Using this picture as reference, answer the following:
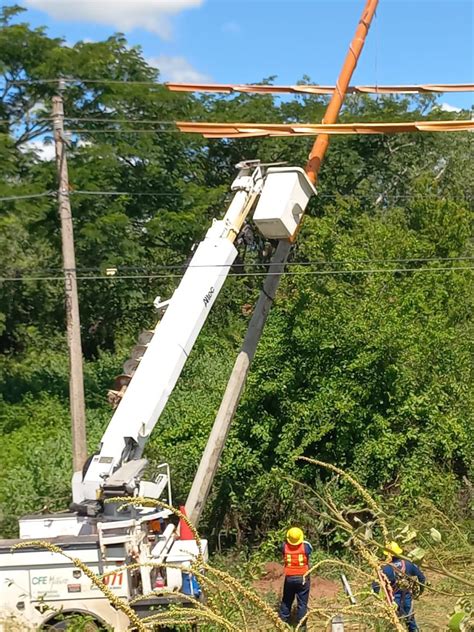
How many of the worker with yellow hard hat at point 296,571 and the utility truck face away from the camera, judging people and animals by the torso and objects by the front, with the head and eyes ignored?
1

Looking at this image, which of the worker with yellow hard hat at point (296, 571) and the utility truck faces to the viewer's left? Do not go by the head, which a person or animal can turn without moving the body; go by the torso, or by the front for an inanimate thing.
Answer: the utility truck

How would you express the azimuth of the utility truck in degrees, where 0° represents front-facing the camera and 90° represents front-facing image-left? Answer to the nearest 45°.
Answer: approximately 90°

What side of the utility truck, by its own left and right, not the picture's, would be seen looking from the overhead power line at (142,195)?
right

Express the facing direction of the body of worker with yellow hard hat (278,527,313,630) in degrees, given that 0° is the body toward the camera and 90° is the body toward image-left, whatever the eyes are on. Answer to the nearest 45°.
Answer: approximately 180°

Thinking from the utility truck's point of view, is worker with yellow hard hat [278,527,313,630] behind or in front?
behind

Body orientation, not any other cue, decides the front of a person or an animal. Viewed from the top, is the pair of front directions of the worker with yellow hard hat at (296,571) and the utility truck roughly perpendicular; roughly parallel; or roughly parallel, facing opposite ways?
roughly perpendicular
